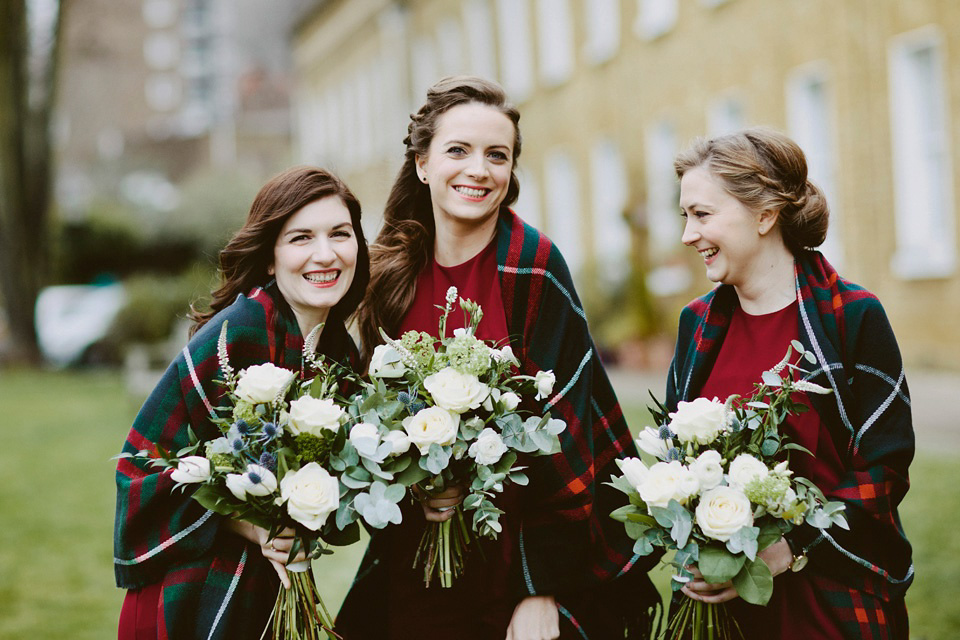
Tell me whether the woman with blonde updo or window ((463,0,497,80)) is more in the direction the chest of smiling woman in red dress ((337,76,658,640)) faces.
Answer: the woman with blonde updo

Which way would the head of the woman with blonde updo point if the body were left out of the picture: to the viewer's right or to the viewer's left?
to the viewer's left

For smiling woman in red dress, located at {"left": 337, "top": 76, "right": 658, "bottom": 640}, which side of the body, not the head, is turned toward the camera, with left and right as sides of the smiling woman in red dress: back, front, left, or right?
front

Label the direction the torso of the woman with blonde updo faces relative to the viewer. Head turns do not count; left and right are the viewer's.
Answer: facing the viewer and to the left of the viewer

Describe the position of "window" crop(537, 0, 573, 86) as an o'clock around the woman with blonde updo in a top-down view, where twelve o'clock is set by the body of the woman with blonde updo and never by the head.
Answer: The window is roughly at 4 o'clock from the woman with blonde updo.

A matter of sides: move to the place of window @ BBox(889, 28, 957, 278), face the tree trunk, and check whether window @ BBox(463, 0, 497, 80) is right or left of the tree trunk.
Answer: right

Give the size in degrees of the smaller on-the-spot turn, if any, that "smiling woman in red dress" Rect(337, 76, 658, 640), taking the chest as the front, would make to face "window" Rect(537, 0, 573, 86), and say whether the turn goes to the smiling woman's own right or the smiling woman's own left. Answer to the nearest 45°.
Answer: approximately 180°

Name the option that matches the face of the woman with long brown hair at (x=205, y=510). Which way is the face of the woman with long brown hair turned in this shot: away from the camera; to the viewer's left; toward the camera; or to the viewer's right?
toward the camera

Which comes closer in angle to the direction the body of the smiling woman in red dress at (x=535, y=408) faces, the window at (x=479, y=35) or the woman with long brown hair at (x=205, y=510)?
the woman with long brown hair

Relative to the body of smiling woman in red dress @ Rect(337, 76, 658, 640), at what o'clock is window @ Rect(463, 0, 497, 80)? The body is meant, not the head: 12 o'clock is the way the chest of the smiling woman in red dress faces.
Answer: The window is roughly at 6 o'clock from the smiling woman in red dress.

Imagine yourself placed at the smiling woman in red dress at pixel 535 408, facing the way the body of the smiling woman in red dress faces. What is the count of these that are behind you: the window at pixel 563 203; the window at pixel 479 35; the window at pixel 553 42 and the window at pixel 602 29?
4

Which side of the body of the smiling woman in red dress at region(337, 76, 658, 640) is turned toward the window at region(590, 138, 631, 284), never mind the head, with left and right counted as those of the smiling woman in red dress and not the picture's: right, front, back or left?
back

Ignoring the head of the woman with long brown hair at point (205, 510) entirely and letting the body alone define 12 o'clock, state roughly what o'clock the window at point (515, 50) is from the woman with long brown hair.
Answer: The window is roughly at 8 o'clock from the woman with long brown hair.

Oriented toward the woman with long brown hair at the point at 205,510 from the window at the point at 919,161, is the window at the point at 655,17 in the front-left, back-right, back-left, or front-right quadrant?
back-right

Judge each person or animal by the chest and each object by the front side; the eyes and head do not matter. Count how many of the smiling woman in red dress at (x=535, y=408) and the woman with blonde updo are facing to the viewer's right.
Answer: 0

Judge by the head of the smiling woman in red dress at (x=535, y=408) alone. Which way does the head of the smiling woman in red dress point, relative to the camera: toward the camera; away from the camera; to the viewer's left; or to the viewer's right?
toward the camera

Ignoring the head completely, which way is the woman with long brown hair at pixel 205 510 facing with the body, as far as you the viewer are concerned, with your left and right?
facing the viewer and to the right of the viewer
